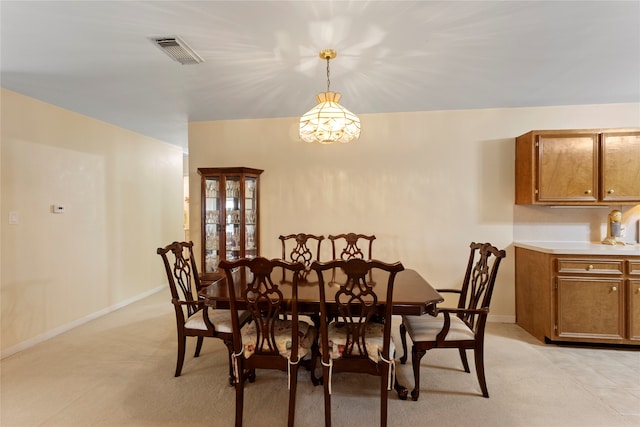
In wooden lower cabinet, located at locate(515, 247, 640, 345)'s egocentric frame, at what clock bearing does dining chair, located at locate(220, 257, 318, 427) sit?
The dining chair is roughly at 1 o'clock from the wooden lower cabinet.

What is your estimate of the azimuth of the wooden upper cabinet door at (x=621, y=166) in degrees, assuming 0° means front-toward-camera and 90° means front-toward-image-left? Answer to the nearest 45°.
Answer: approximately 0°

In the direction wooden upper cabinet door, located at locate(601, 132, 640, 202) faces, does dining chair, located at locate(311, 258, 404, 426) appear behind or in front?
in front

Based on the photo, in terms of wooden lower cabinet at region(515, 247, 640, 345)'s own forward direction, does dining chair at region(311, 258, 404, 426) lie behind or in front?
in front

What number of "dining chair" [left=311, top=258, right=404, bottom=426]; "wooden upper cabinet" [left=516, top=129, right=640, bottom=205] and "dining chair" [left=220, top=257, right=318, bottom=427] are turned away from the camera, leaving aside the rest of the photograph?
2

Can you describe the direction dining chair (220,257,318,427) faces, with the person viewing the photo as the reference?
facing away from the viewer

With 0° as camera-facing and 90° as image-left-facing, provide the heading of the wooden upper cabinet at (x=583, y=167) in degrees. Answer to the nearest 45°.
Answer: approximately 0°

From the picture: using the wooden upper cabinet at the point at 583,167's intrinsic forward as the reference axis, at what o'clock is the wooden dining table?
The wooden dining table is roughly at 1 o'clock from the wooden upper cabinet.

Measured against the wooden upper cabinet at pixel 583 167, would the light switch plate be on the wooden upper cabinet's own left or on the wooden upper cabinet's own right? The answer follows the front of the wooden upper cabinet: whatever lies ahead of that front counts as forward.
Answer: on the wooden upper cabinet's own right

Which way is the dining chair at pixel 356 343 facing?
away from the camera

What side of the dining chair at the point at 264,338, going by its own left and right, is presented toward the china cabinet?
front

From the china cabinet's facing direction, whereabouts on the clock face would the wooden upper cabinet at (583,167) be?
The wooden upper cabinet is roughly at 10 o'clock from the china cabinet.

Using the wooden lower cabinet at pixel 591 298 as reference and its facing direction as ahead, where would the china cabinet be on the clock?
The china cabinet is roughly at 2 o'clock from the wooden lower cabinet.

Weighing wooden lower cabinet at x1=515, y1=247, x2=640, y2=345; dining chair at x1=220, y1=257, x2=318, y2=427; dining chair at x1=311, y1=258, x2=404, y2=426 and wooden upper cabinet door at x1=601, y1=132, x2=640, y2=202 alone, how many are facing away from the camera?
2
